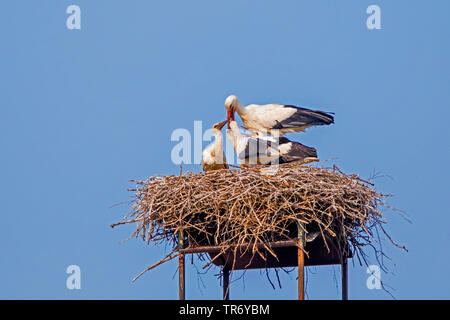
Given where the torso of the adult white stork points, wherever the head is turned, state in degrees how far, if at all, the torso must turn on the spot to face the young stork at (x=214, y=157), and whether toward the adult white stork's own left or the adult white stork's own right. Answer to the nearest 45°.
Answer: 0° — it already faces it

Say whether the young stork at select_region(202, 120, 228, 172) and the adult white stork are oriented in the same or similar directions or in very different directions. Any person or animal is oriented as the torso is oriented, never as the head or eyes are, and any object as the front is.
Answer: very different directions

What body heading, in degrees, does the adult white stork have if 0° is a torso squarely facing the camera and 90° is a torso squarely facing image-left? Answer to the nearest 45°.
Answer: approximately 90°
